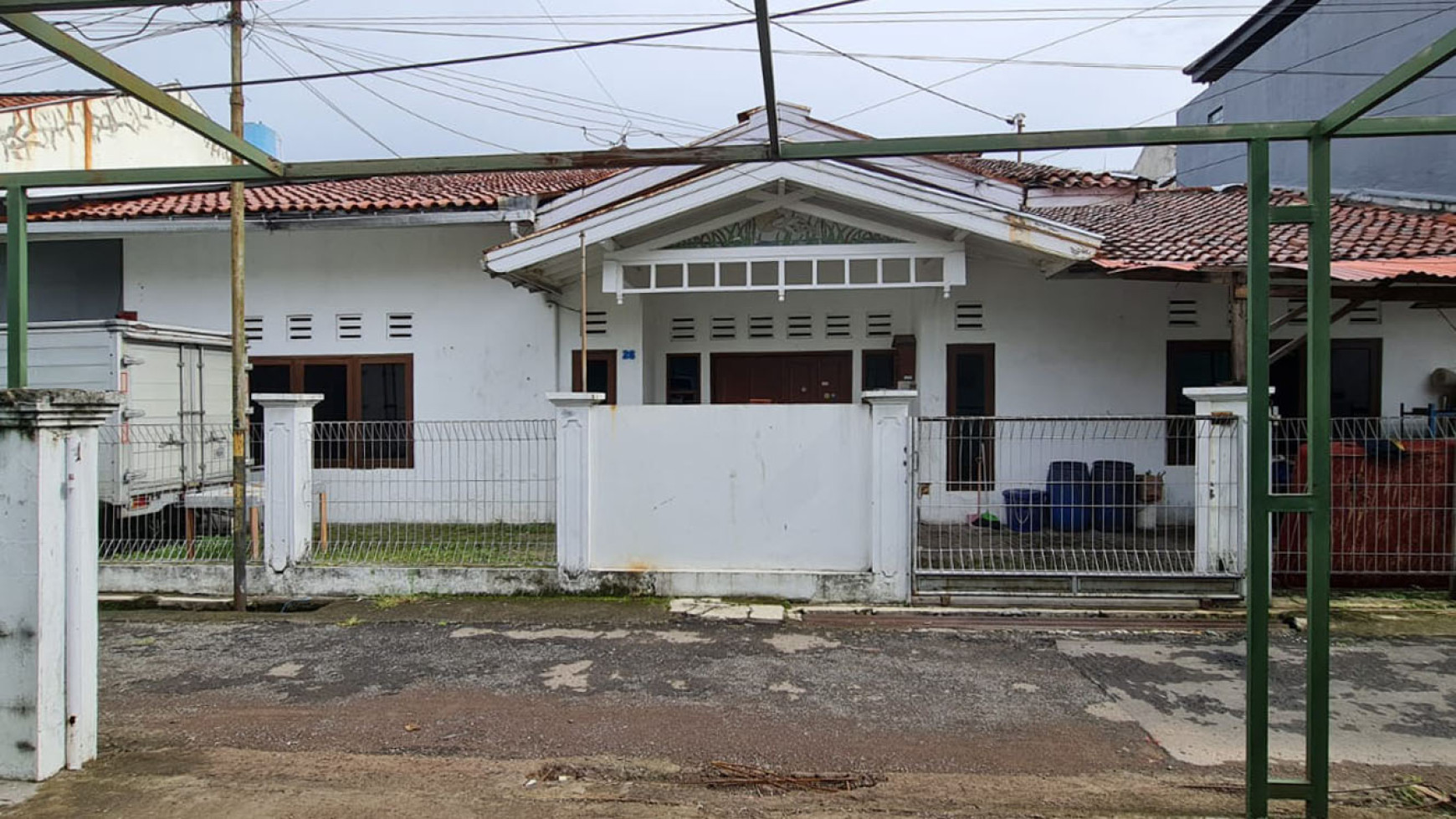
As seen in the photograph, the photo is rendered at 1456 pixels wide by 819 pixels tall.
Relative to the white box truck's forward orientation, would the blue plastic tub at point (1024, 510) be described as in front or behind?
behind

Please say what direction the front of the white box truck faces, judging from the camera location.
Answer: facing away from the viewer and to the left of the viewer

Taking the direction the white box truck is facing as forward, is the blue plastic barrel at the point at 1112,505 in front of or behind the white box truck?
behind

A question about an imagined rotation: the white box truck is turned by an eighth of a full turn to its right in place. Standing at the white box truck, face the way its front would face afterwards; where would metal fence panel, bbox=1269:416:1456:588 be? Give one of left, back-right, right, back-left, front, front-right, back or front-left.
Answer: back-right

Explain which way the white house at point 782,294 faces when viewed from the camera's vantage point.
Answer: facing the viewer

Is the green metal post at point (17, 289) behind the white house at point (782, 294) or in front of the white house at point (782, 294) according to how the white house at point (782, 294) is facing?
in front

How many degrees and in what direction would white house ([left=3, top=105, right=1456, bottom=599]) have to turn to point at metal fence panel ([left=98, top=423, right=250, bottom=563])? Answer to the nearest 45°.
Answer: approximately 90° to its right

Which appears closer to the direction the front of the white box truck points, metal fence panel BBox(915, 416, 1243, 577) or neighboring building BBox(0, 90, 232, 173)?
the neighboring building

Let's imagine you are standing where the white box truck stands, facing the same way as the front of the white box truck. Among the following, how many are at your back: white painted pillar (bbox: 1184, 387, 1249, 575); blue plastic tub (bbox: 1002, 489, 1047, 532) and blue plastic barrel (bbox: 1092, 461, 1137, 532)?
3

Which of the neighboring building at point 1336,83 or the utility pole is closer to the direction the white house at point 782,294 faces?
the utility pole

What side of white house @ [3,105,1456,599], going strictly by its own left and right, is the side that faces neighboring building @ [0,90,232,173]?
right

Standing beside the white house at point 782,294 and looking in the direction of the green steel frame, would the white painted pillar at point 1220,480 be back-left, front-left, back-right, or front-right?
front-left
